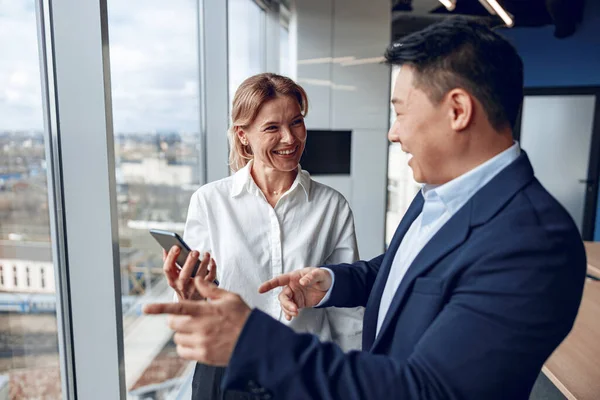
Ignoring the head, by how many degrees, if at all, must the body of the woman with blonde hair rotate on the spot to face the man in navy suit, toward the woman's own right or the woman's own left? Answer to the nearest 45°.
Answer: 0° — they already face them

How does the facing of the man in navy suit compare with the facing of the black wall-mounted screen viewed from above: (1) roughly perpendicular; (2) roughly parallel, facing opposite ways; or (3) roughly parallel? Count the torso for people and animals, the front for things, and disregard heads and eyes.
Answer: roughly perpendicular

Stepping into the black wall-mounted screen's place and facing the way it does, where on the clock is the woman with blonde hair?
The woman with blonde hair is roughly at 12 o'clock from the black wall-mounted screen.

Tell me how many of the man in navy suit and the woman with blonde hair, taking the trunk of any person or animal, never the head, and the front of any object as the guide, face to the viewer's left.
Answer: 1

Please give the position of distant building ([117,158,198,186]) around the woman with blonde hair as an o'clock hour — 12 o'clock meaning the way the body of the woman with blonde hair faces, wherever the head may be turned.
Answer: The distant building is roughly at 5 o'clock from the woman with blonde hair.

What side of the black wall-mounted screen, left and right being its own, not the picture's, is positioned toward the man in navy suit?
front

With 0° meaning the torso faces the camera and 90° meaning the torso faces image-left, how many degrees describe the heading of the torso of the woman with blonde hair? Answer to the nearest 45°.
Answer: approximately 0°

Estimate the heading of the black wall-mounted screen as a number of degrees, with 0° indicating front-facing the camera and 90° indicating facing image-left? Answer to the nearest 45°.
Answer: approximately 0°

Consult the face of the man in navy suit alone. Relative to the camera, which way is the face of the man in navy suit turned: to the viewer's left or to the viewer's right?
to the viewer's left

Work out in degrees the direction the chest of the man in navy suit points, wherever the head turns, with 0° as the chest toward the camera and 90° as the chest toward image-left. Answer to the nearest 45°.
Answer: approximately 90°
